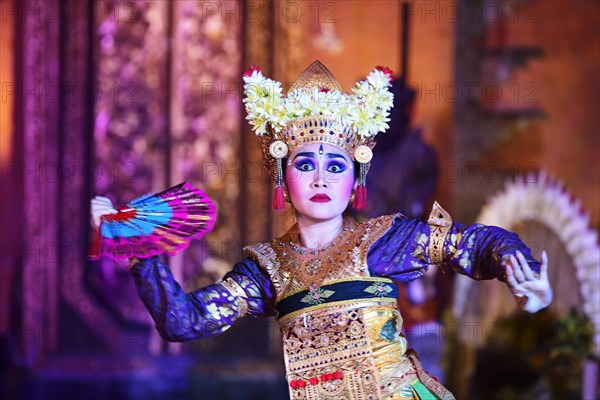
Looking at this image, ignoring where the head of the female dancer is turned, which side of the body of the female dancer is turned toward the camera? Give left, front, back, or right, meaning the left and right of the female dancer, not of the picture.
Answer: front

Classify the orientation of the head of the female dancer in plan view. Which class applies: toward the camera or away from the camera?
toward the camera
